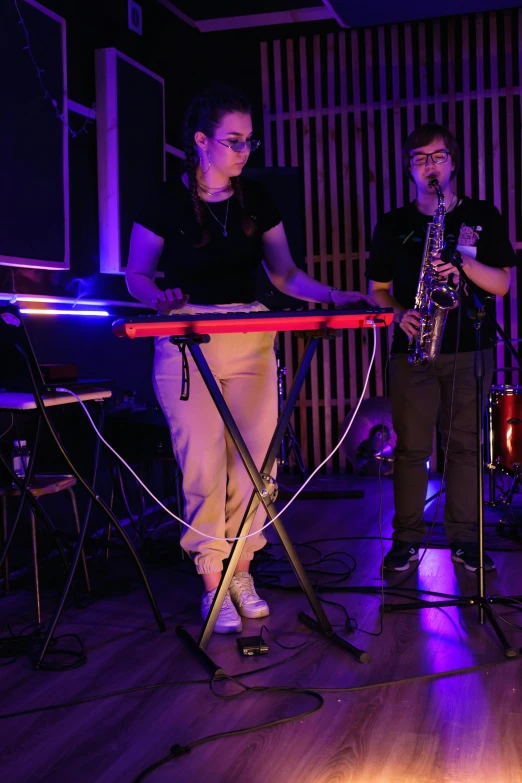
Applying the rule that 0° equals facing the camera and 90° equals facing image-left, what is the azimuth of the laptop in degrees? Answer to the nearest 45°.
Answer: approximately 225°

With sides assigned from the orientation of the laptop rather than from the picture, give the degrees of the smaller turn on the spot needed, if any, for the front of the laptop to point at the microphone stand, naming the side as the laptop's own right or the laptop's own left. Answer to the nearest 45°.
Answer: approximately 45° to the laptop's own right

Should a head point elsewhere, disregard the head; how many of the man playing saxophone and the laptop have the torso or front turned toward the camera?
1

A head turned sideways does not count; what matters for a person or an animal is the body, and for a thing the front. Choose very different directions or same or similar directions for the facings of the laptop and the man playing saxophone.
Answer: very different directions

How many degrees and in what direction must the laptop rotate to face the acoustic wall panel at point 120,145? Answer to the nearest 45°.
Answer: approximately 45° to its left

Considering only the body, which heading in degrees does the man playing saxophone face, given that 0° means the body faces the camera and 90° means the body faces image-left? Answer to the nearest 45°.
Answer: approximately 0°

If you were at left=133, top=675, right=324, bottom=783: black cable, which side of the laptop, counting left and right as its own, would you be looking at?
right

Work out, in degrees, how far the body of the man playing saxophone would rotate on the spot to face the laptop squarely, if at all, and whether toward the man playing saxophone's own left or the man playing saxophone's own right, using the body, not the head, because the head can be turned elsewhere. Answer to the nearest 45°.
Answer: approximately 45° to the man playing saxophone's own right

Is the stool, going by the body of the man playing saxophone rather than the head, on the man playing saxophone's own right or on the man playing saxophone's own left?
on the man playing saxophone's own right
